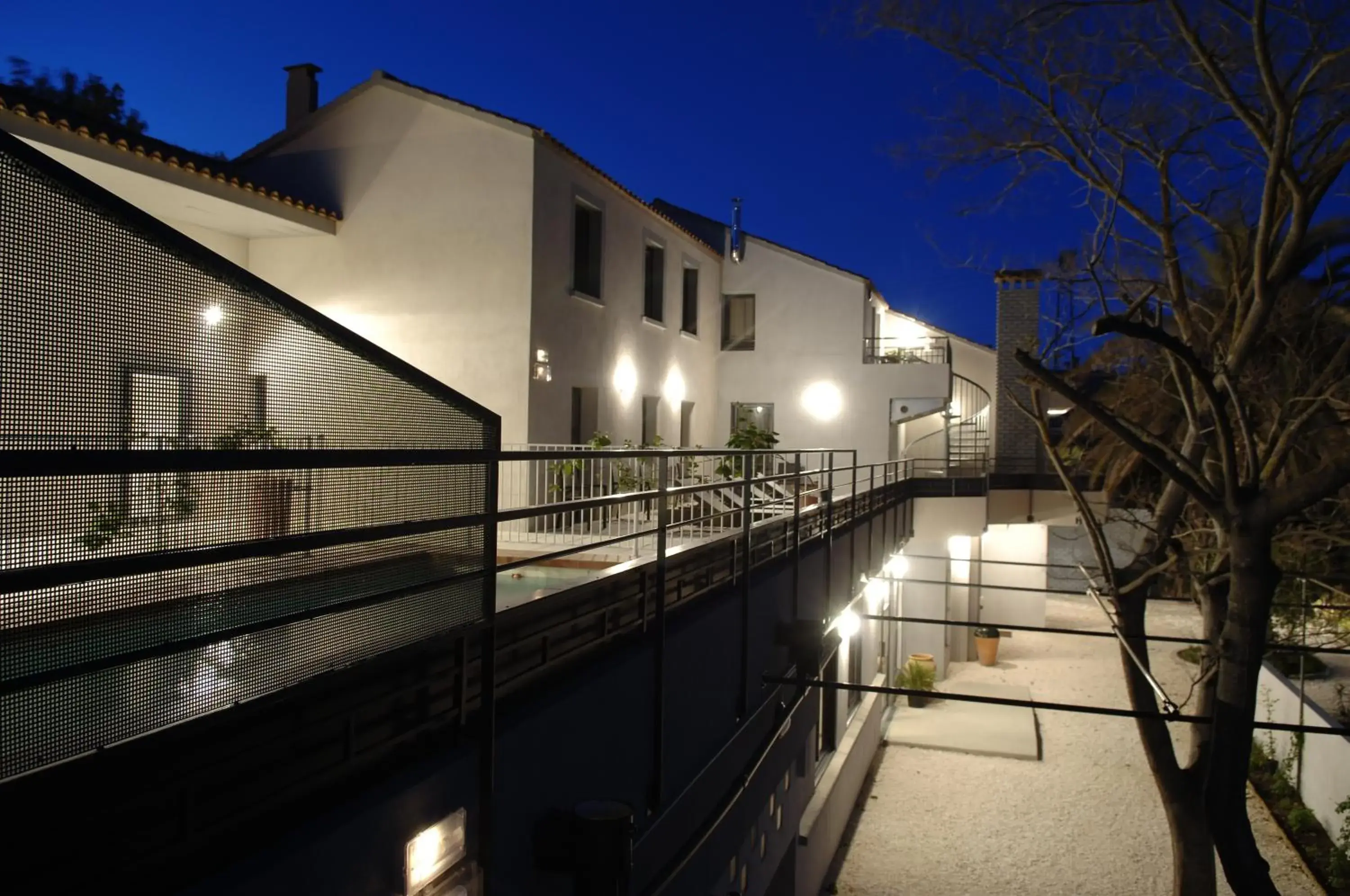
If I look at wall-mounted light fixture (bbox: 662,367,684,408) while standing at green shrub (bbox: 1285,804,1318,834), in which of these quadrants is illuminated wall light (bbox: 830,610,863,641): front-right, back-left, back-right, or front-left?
front-left

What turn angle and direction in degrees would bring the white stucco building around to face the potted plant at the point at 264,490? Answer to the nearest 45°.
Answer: approximately 45° to its right

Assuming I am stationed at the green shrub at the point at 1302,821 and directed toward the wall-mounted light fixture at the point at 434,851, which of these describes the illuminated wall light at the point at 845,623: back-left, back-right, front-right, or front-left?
front-right

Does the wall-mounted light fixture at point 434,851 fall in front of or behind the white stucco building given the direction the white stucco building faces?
in front

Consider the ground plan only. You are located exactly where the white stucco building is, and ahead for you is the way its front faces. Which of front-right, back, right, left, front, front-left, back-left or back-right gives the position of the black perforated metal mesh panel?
front-right

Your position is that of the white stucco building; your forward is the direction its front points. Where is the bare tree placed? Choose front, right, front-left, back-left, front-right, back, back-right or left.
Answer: front

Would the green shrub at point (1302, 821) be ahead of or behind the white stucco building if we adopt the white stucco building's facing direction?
ahead

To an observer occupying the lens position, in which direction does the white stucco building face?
facing the viewer and to the right of the viewer
